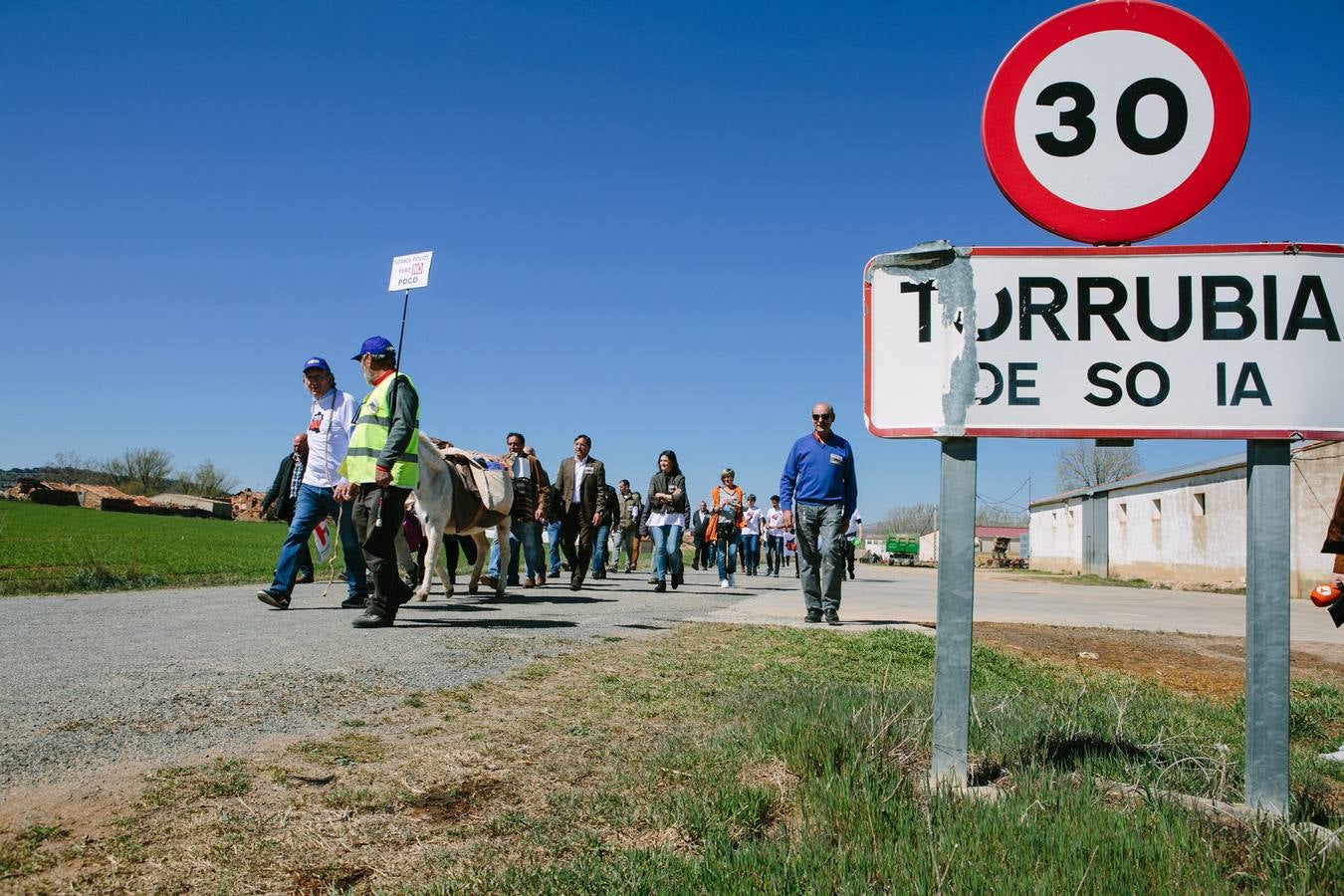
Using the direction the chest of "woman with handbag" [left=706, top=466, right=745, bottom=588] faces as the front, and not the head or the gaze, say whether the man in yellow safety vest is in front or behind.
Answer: in front

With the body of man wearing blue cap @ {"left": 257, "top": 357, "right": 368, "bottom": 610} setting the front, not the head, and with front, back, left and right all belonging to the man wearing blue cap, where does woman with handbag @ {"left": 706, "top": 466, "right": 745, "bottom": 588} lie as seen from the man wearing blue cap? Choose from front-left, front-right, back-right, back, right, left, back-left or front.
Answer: back

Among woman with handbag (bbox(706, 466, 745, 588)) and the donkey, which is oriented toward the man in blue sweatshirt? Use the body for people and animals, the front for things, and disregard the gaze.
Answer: the woman with handbag

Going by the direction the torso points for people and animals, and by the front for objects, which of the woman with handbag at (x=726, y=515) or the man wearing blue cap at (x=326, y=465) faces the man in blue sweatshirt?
the woman with handbag

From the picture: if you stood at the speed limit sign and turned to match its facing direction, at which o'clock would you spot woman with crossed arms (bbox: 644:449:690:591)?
The woman with crossed arms is roughly at 5 o'clock from the speed limit sign.

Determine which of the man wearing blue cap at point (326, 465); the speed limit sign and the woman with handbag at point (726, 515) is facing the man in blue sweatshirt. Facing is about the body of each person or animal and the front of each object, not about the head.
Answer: the woman with handbag

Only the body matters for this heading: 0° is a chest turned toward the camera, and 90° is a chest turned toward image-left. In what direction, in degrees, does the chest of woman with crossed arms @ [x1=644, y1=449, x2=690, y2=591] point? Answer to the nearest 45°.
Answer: approximately 0°

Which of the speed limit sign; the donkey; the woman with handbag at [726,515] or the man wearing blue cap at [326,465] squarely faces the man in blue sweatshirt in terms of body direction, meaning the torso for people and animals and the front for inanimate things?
the woman with handbag

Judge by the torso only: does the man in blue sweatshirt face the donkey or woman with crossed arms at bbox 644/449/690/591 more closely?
the donkey

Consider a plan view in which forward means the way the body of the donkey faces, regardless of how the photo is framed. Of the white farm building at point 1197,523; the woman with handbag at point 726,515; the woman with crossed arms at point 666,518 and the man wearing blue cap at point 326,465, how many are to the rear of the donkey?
3

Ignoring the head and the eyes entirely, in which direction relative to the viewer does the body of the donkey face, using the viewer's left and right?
facing the viewer and to the left of the viewer
